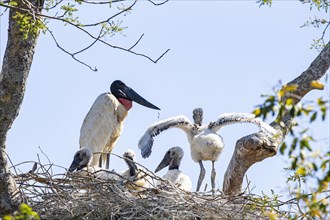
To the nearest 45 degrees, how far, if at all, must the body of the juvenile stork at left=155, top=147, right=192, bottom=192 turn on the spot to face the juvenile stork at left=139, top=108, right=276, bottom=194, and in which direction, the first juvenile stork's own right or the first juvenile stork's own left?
approximately 135° to the first juvenile stork's own left

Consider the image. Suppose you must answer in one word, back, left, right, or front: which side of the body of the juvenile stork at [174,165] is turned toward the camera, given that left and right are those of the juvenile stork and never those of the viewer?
left

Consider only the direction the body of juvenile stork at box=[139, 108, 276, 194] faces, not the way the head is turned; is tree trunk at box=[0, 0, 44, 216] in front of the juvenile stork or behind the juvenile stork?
in front

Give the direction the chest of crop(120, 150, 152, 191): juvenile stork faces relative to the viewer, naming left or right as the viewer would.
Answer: facing the viewer and to the left of the viewer

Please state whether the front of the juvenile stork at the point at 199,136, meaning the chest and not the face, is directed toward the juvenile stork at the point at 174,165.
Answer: no

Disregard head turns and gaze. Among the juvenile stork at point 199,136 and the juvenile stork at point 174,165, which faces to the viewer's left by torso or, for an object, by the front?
the juvenile stork at point 174,165

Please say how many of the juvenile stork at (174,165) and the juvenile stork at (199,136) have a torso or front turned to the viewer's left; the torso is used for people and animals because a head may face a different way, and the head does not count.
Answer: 1
